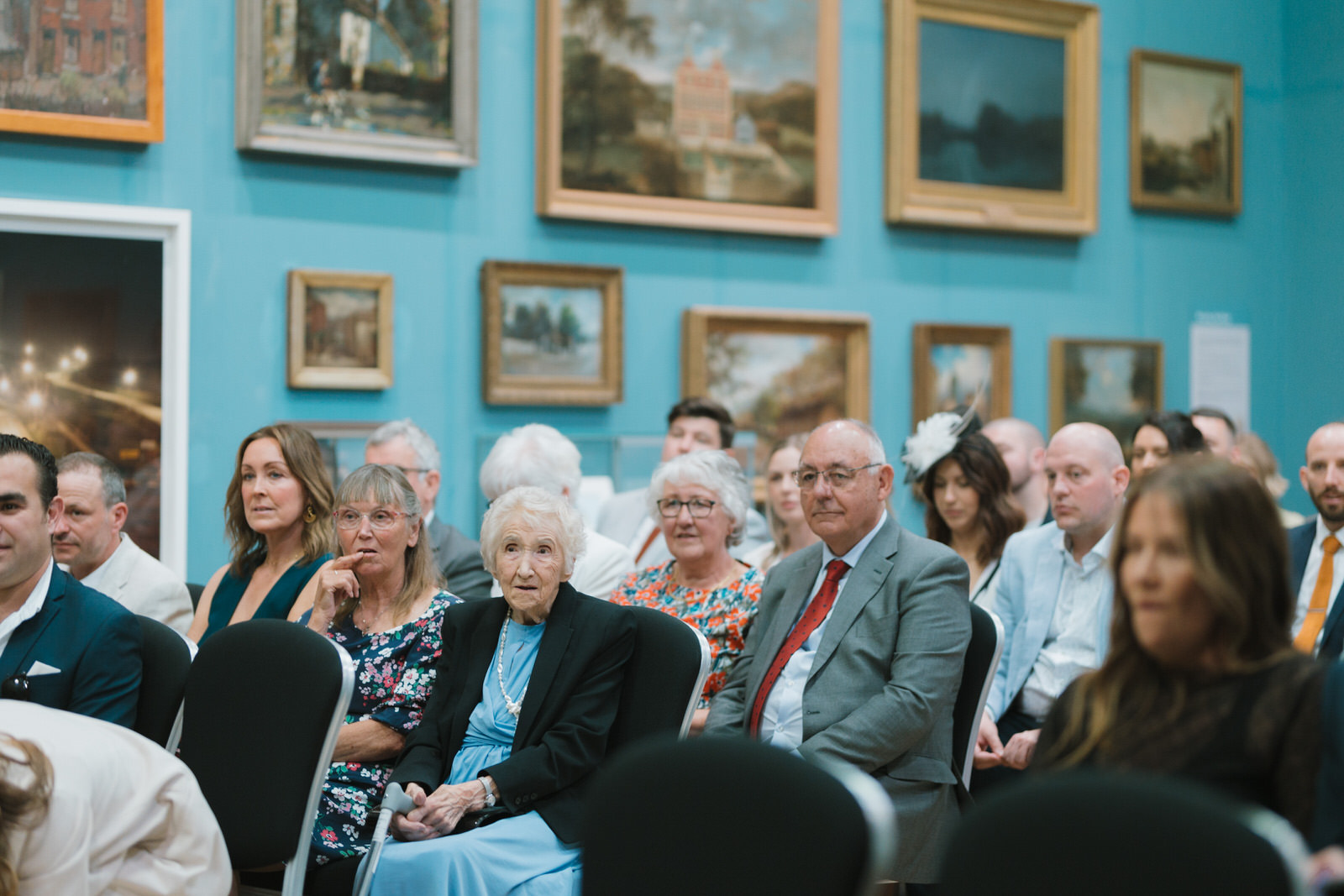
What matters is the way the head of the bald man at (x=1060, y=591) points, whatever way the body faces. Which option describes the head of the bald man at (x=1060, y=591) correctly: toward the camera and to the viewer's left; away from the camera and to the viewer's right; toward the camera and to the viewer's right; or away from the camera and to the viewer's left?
toward the camera and to the viewer's left

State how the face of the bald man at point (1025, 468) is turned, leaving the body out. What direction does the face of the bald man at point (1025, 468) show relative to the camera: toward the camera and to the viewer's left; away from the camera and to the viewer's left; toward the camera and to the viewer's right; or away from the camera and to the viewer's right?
toward the camera and to the viewer's left

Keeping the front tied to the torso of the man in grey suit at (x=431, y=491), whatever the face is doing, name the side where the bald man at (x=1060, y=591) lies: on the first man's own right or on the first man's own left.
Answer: on the first man's own left

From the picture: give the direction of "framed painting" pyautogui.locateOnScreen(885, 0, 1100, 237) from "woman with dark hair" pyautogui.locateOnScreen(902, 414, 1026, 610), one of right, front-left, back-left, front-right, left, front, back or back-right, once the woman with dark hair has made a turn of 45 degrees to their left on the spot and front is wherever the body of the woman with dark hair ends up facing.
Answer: back

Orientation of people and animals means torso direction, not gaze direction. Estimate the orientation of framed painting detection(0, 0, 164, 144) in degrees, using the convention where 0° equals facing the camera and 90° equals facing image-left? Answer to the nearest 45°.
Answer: approximately 45°

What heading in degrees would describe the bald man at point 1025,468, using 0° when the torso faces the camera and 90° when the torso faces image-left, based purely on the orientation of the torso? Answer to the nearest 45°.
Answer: approximately 45°

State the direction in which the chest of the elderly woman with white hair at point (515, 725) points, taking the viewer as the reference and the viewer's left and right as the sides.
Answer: facing the viewer and to the left of the viewer

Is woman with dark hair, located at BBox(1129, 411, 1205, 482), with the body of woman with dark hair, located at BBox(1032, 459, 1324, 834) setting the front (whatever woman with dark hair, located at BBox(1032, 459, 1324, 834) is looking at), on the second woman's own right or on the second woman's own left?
on the second woman's own right
